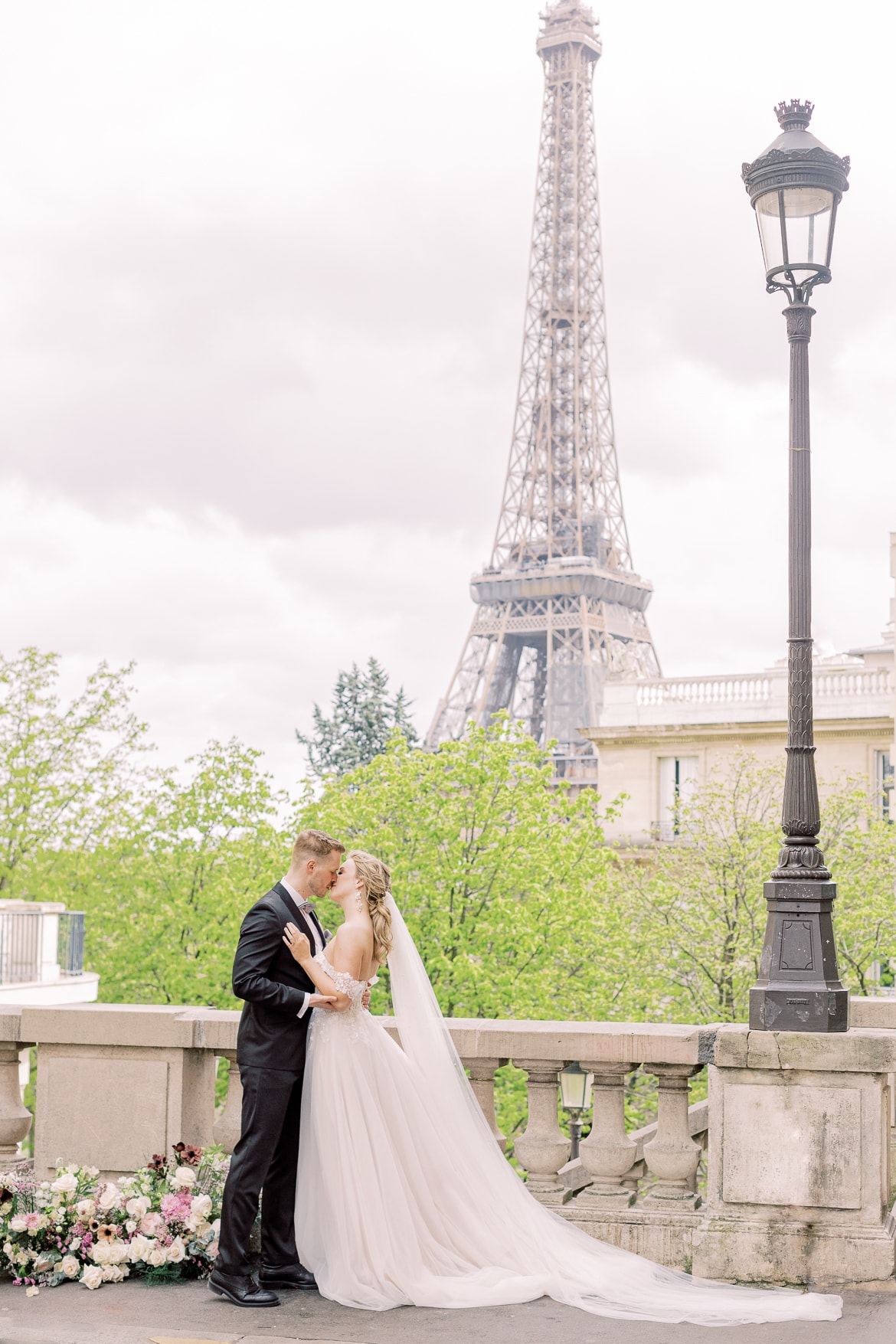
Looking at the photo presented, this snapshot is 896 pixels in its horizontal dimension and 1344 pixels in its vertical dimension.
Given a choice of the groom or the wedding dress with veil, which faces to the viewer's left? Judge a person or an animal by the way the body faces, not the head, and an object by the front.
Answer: the wedding dress with veil

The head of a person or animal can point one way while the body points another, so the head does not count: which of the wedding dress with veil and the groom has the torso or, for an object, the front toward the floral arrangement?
the wedding dress with veil

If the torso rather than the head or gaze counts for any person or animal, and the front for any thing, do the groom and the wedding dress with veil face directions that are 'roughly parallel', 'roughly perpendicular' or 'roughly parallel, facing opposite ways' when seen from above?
roughly parallel, facing opposite ways

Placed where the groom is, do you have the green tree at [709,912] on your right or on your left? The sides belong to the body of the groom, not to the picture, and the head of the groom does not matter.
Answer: on your left

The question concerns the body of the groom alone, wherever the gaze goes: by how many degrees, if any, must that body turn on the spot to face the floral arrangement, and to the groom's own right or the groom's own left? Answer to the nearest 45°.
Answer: approximately 135° to the groom's own left

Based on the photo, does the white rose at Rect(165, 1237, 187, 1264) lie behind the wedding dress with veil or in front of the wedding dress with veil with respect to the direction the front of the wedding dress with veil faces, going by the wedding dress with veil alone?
in front

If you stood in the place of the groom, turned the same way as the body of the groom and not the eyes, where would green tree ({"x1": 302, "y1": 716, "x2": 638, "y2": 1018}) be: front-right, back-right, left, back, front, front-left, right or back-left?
left

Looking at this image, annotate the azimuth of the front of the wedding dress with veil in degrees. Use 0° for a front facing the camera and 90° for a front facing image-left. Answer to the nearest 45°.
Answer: approximately 90°

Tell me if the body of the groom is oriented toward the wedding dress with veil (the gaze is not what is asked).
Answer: yes

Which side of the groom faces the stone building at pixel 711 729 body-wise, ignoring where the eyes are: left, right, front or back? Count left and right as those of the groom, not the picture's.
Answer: left

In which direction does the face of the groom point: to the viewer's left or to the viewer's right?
to the viewer's right

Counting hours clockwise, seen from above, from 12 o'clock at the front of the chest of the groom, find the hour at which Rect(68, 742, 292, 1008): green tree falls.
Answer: The green tree is roughly at 9 o'clock from the groom.

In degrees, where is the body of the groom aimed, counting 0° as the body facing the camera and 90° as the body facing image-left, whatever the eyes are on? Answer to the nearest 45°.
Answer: approximately 270°

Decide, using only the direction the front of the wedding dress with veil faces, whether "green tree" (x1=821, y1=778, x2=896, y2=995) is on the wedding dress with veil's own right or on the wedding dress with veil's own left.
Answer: on the wedding dress with veil's own right

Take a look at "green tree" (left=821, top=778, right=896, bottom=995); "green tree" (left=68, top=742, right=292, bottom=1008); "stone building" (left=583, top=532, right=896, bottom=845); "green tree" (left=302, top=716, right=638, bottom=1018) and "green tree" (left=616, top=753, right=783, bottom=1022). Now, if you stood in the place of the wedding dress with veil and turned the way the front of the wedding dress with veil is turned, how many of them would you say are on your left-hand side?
0

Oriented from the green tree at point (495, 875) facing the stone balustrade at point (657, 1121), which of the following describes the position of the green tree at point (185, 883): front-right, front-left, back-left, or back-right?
back-right
